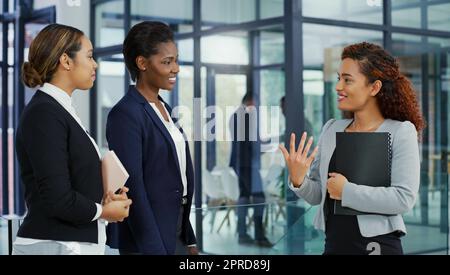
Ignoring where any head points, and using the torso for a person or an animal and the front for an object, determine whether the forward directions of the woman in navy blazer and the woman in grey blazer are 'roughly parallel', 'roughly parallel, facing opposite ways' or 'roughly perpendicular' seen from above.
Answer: roughly perpendicular

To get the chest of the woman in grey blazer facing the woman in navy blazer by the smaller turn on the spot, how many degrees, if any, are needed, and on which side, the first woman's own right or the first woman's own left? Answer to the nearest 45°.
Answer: approximately 45° to the first woman's own right

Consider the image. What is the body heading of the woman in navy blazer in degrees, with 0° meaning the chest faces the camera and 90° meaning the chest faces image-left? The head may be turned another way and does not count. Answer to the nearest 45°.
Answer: approximately 315°

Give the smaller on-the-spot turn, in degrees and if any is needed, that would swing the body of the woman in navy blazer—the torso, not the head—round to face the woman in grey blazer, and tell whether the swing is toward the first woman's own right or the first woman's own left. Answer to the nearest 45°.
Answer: approximately 45° to the first woman's own left

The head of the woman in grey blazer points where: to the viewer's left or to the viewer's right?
to the viewer's left
